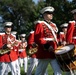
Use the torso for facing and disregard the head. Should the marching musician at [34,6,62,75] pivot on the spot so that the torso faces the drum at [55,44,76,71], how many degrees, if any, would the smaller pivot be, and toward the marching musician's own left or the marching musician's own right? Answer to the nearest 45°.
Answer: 0° — they already face it

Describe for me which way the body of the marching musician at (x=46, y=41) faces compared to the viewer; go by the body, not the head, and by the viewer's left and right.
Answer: facing the viewer and to the right of the viewer

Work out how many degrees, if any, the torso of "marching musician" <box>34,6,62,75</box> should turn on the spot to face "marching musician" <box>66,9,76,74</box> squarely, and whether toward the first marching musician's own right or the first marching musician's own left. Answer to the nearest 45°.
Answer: approximately 45° to the first marching musician's own left
